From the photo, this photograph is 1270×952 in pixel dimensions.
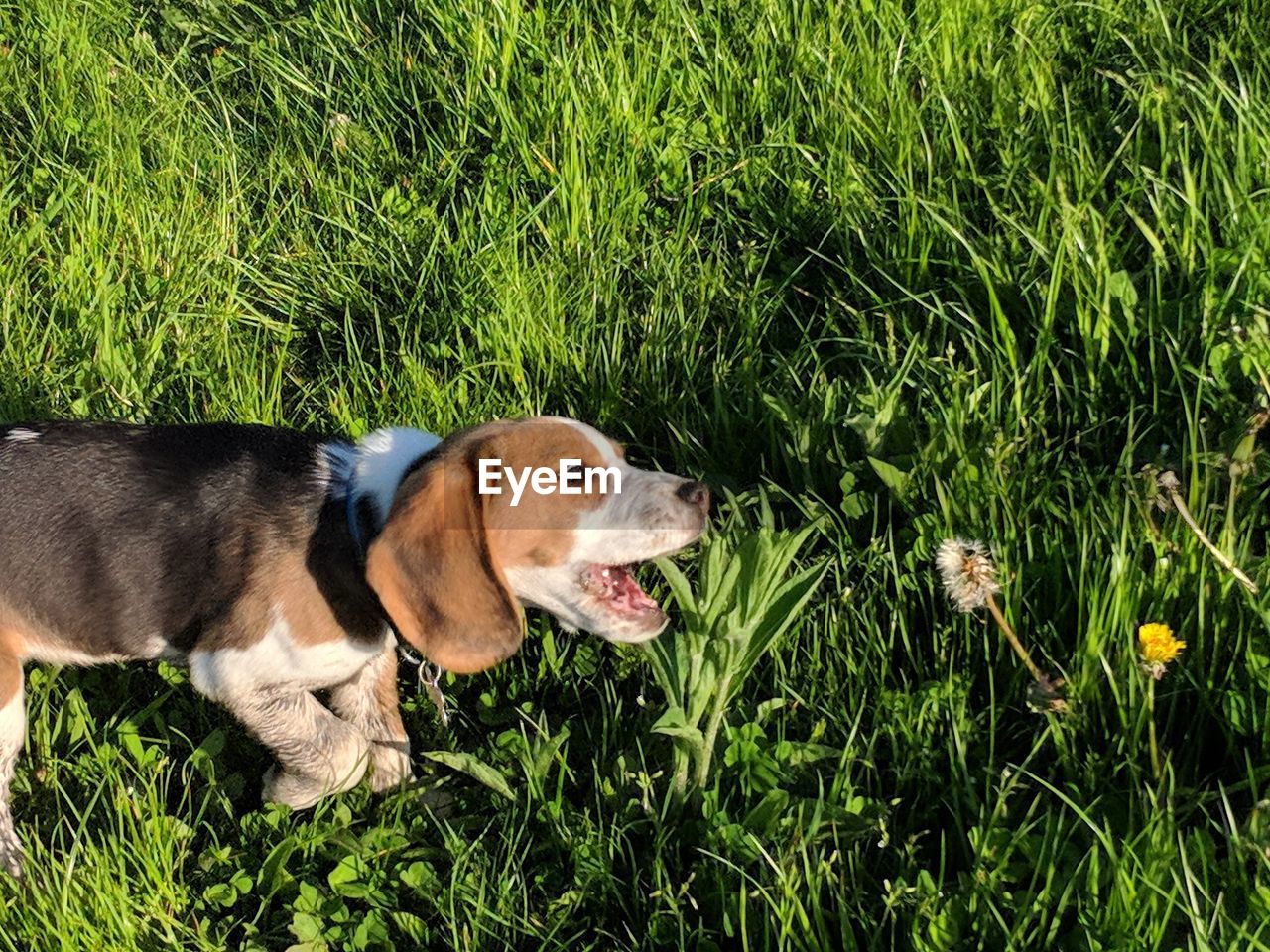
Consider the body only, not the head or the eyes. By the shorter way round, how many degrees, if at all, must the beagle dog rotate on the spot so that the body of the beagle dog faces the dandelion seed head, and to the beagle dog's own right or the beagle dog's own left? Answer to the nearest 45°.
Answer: approximately 45° to the beagle dog's own right

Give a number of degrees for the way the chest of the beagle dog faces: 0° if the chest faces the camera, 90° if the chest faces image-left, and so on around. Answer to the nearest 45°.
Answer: approximately 270°
